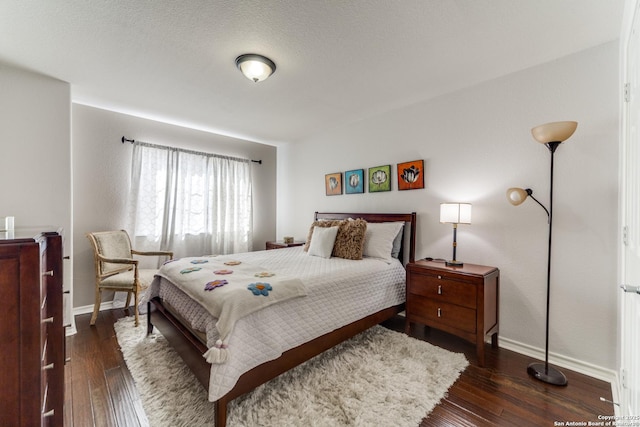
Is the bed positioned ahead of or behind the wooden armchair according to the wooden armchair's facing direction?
ahead

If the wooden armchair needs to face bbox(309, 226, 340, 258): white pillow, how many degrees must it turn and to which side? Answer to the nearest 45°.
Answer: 0° — it already faces it

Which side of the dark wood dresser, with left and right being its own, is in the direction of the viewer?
right

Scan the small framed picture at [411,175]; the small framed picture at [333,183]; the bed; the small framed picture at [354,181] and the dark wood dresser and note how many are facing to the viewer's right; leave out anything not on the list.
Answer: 1

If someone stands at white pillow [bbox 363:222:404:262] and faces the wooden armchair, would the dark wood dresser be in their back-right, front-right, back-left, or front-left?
front-left

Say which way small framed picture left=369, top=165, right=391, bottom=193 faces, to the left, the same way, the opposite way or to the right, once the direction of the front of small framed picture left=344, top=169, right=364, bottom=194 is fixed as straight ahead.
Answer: the same way

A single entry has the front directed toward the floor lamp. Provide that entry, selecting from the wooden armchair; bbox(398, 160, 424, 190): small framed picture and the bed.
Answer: the wooden armchair

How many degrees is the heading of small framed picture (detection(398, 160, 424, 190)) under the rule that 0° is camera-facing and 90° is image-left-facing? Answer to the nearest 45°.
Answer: approximately 45°

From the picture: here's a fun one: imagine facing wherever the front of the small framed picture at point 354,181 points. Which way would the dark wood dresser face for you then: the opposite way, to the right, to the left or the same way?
the opposite way

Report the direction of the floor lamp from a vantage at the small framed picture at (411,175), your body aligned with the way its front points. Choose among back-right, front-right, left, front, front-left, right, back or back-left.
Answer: left

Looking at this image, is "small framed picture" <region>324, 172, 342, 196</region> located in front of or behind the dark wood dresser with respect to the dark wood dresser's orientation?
in front

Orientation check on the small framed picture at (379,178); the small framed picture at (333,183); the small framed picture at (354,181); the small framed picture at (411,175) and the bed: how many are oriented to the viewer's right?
0

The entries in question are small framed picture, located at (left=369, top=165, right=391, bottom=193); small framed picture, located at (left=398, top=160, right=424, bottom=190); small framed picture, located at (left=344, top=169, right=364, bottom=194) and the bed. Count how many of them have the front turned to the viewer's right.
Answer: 0

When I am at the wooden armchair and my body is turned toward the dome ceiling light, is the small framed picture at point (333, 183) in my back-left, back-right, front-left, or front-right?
front-left

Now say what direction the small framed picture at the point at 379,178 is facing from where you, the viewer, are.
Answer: facing the viewer and to the left of the viewer

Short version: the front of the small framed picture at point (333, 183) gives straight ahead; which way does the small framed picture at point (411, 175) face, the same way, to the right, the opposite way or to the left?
the same way

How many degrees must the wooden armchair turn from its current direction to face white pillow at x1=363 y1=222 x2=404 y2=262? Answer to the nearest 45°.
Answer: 0° — it already faces it
